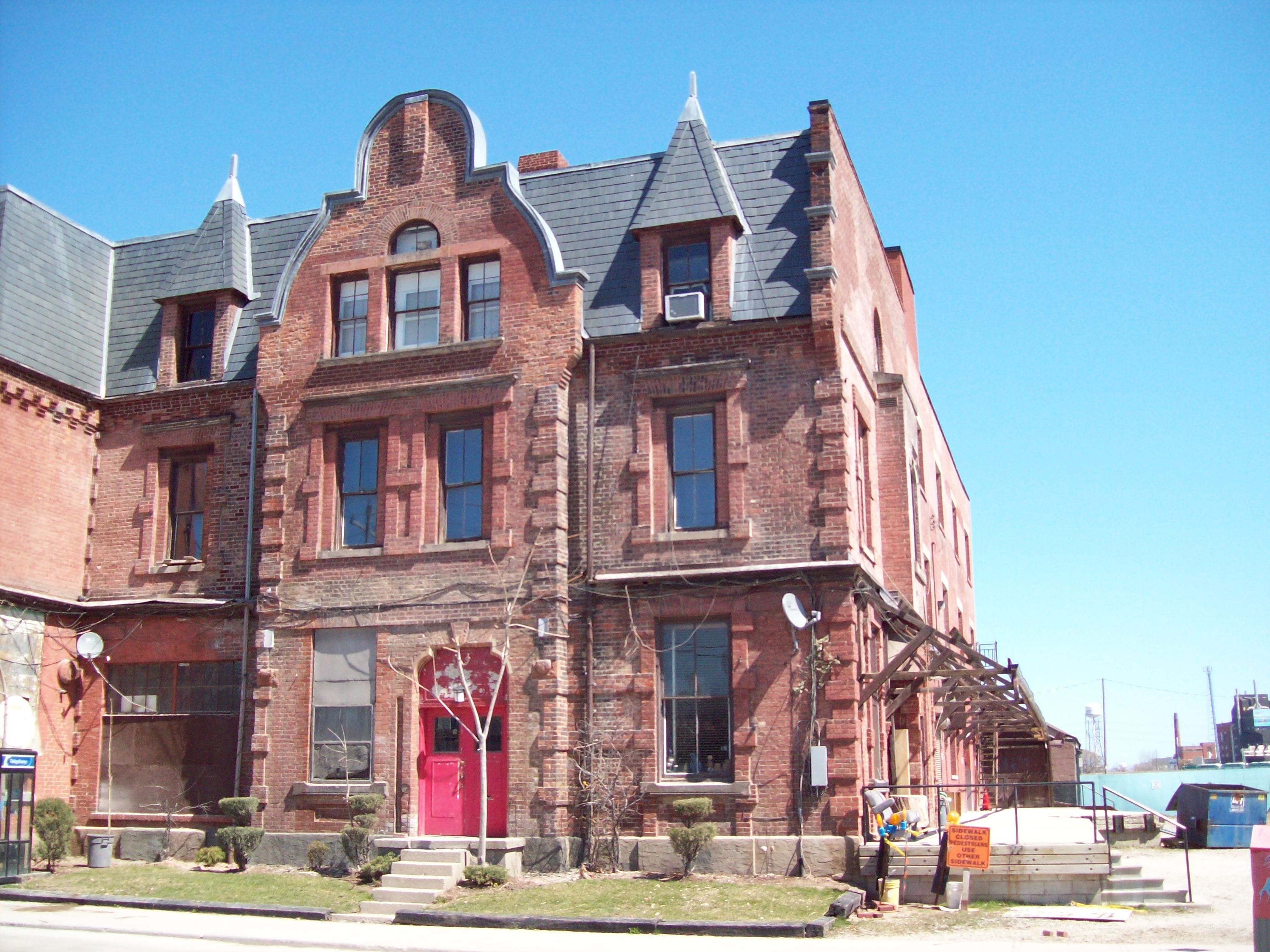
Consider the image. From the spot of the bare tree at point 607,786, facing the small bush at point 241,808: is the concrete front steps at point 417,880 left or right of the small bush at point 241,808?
left

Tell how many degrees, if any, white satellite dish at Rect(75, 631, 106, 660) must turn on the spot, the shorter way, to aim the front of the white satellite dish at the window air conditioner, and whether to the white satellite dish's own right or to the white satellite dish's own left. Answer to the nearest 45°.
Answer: approximately 45° to the white satellite dish's own left

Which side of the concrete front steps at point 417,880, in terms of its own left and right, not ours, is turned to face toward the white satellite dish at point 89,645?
right

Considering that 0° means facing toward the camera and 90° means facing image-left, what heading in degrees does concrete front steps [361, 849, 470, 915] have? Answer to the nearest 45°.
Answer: approximately 45°

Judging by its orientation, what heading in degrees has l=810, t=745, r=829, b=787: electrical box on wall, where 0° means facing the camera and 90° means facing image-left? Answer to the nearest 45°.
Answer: approximately 0°

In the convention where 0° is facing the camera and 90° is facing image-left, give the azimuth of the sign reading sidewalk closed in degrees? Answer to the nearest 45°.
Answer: approximately 0°
